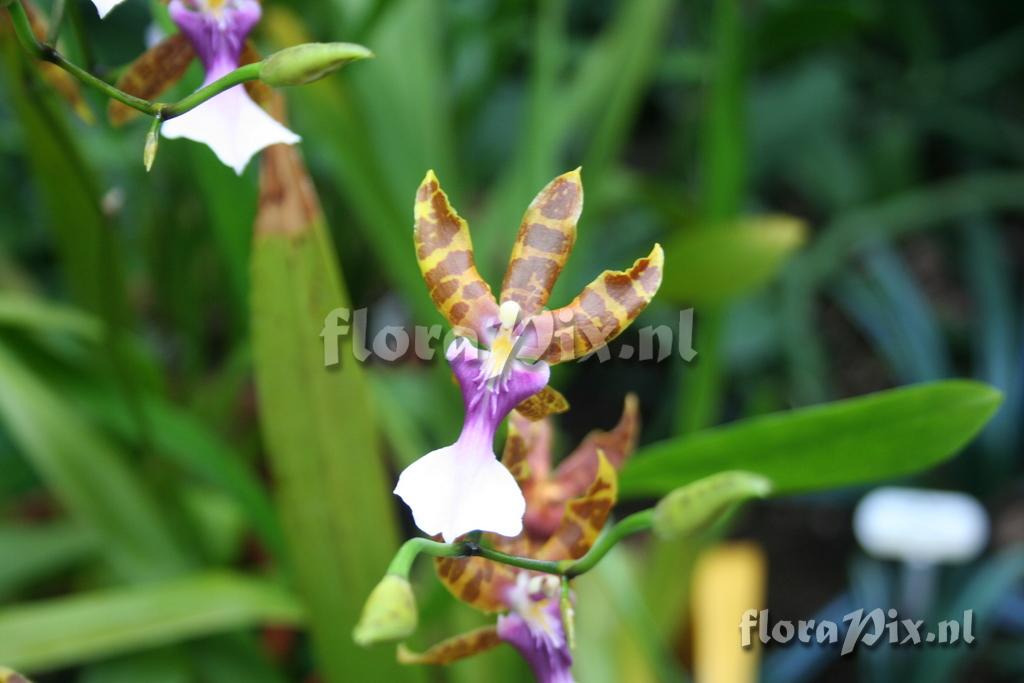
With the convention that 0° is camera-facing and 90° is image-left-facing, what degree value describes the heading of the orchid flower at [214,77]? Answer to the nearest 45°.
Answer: approximately 0°

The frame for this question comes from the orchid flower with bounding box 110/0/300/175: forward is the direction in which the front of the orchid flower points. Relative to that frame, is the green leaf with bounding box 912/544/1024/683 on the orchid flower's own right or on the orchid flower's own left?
on the orchid flower's own left

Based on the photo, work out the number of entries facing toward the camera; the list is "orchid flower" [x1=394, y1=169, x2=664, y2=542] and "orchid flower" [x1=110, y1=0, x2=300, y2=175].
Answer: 2
